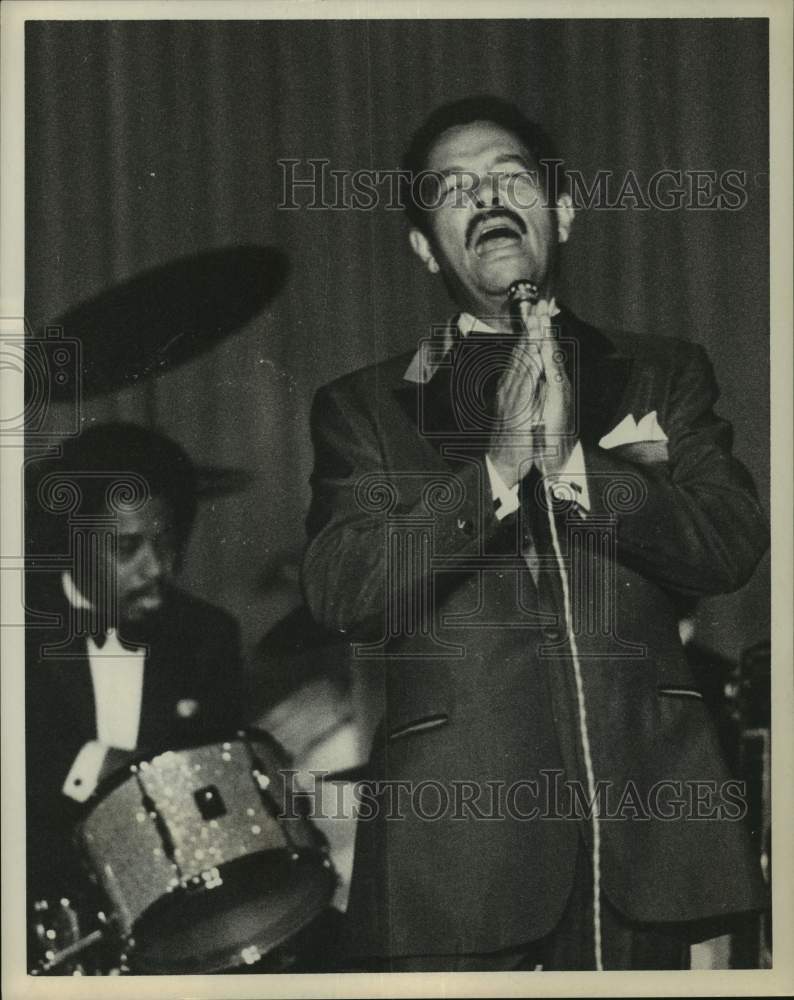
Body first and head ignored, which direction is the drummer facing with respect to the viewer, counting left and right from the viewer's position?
facing the viewer

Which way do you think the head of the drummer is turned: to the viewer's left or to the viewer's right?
to the viewer's right
